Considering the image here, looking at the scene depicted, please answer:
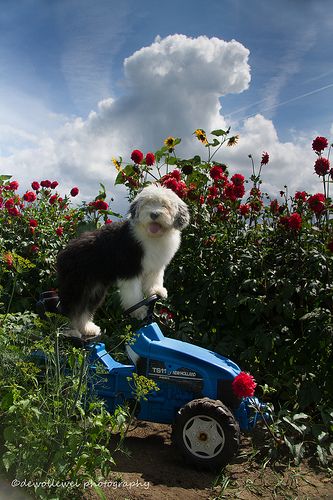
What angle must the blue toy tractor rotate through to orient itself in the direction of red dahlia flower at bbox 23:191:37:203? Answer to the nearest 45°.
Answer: approximately 135° to its left

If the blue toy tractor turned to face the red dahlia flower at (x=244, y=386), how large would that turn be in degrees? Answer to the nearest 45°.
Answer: approximately 45° to its right

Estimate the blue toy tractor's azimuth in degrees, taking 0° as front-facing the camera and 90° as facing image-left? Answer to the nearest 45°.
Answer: approximately 270°
